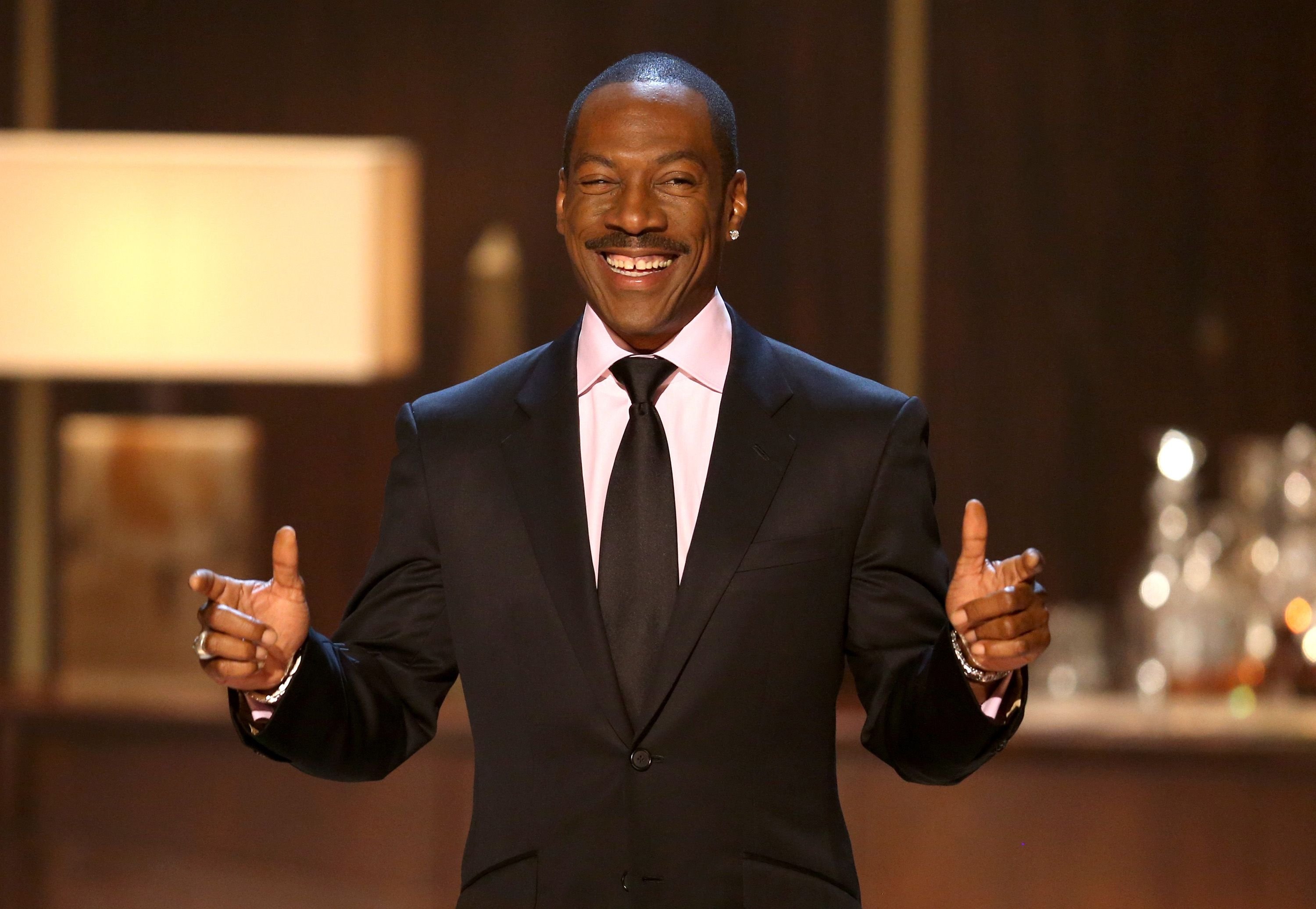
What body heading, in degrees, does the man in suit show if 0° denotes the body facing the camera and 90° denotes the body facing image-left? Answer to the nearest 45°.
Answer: approximately 0°

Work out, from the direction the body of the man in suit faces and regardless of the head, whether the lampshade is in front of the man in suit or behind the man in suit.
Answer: behind
